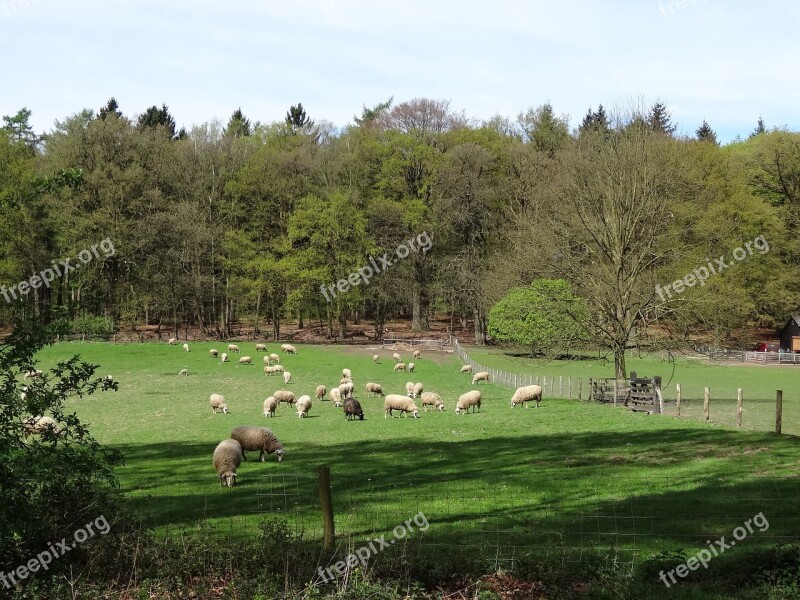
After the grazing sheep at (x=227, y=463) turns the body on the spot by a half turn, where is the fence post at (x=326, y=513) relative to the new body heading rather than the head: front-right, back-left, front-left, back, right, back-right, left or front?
back

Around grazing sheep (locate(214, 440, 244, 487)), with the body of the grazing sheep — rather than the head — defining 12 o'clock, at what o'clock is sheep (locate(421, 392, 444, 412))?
The sheep is roughly at 7 o'clock from the grazing sheep.

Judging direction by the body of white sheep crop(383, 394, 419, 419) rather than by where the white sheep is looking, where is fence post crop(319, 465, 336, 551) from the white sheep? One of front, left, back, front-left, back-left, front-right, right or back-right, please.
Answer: right

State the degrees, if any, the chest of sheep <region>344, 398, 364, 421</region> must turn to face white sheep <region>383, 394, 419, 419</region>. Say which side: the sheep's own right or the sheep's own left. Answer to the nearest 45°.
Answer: approximately 90° to the sheep's own left

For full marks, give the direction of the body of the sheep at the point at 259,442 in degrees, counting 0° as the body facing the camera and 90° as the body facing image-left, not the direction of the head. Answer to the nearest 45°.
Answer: approximately 270°

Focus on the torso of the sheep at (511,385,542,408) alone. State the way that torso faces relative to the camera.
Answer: to the viewer's left

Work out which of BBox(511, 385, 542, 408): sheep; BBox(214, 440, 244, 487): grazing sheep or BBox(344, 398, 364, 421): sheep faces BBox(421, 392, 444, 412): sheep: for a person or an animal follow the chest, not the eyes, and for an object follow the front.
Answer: BBox(511, 385, 542, 408): sheep

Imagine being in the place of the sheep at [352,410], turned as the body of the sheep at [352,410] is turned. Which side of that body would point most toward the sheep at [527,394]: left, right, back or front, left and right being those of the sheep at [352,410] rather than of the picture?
left

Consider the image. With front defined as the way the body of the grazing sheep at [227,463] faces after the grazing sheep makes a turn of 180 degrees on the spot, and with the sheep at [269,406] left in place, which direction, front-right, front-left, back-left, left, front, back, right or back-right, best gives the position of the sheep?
front

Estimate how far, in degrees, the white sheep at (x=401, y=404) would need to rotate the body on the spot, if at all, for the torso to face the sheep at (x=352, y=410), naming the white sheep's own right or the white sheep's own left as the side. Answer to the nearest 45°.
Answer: approximately 135° to the white sheep's own right

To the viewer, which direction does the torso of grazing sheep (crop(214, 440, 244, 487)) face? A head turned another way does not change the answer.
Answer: toward the camera

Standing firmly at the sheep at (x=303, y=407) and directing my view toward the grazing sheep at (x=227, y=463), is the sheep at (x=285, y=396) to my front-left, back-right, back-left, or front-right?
back-right
